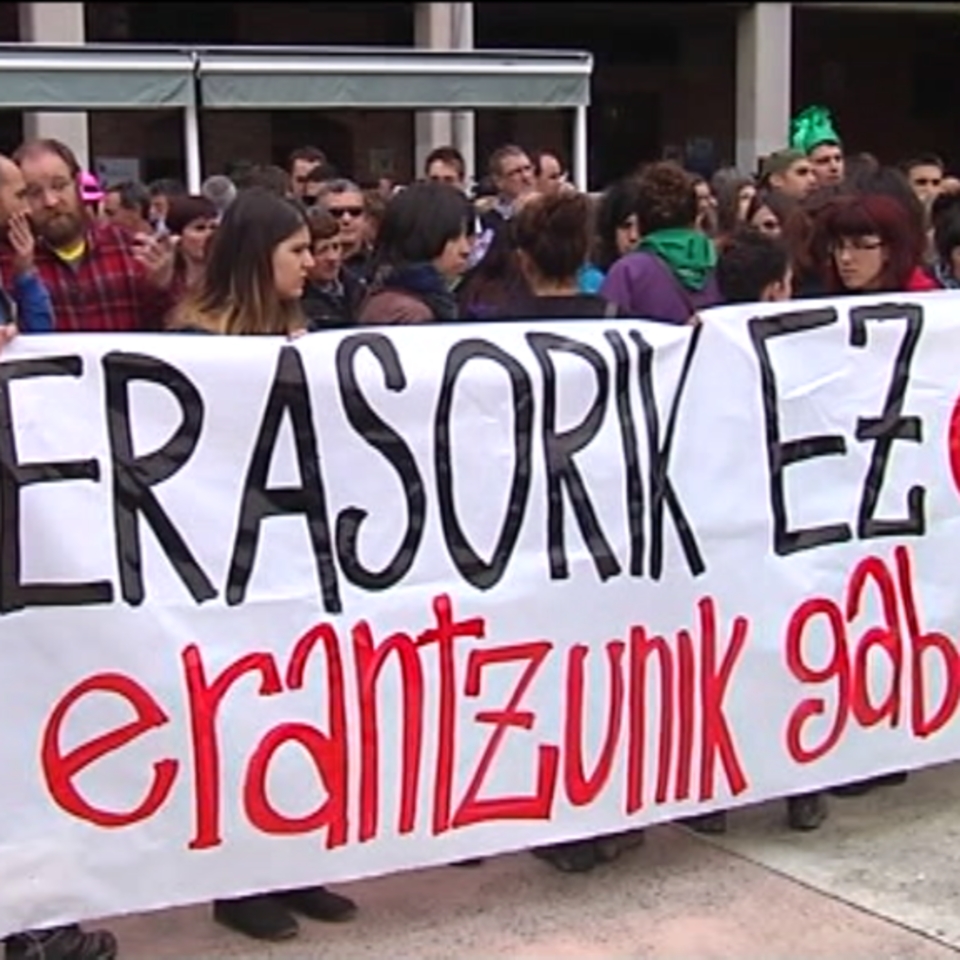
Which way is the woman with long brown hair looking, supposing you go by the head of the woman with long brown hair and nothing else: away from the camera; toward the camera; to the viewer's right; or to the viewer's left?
to the viewer's right

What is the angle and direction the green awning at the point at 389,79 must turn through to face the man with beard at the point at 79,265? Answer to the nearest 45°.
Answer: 0° — it already faces them

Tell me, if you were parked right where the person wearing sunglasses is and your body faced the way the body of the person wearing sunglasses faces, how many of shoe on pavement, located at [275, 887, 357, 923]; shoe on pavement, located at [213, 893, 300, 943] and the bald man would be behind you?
0

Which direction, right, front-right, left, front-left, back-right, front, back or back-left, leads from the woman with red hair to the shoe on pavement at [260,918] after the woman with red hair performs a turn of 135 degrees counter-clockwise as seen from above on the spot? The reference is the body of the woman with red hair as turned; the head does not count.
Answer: back-right

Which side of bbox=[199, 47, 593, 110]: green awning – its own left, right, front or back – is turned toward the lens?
front

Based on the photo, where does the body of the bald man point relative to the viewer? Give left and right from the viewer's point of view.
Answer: facing to the right of the viewer

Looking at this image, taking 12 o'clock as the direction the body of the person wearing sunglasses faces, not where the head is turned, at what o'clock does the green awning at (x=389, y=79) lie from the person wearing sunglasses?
The green awning is roughly at 6 o'clock from the person wearing sunglasses.

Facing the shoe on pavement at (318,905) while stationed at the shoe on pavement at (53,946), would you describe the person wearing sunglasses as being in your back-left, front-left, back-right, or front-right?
front-left

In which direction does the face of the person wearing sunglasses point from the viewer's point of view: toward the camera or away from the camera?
toward the camera

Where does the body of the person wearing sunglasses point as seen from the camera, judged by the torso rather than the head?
toward the camera

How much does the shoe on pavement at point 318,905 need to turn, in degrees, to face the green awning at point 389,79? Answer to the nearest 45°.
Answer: approximately 135° to its left
